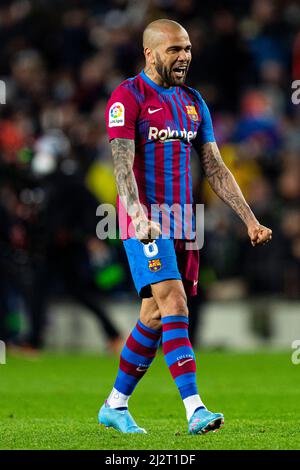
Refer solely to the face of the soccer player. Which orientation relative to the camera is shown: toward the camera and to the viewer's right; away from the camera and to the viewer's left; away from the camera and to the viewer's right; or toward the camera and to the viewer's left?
toward the camera and to the viewer's right

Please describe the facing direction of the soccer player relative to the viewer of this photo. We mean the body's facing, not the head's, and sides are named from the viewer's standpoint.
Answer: facing the viewer and to the right of the viewer
